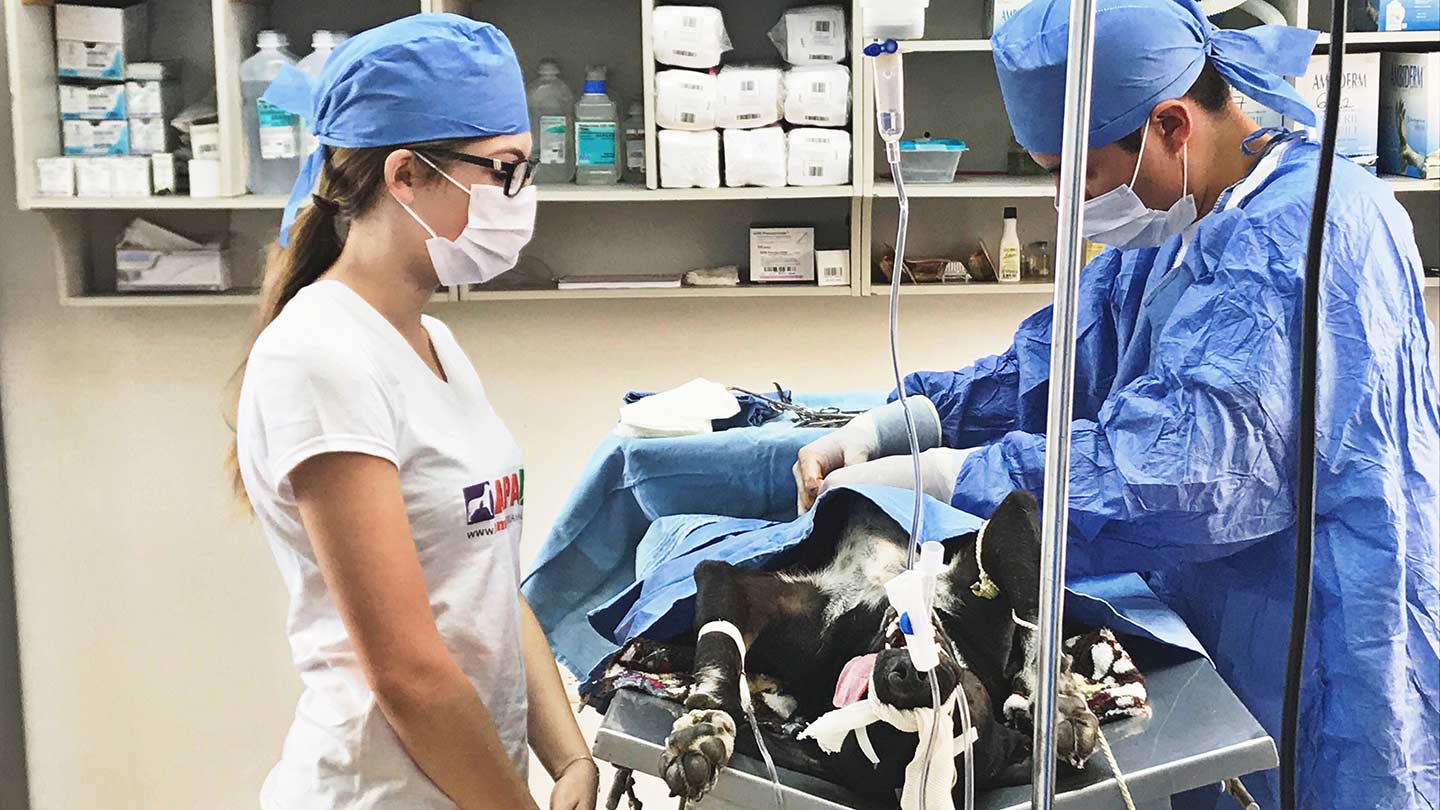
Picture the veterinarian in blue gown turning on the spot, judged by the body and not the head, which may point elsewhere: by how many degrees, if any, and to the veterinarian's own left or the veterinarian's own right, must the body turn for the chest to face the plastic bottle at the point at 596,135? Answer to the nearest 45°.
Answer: approximately 45° to the veterinarian's own right

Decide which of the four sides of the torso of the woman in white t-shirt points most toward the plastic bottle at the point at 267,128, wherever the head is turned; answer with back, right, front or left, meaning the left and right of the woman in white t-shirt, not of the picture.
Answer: left

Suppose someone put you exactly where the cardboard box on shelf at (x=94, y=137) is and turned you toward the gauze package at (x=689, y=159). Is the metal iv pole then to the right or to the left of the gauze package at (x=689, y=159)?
right

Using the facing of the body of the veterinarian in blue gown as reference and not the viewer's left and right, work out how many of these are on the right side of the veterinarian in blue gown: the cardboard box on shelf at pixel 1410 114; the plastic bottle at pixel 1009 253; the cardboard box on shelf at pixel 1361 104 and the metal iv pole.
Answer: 3

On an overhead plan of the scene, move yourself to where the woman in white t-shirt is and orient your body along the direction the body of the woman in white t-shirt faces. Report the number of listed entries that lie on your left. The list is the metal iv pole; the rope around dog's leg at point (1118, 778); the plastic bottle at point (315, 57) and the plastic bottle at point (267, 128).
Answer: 2

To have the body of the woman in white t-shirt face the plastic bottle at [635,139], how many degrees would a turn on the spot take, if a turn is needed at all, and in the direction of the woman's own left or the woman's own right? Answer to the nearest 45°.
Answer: approximately 90° to the woman's own left

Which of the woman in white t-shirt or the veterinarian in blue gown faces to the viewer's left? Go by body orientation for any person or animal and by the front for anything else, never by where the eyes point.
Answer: the veterinarian in blue gown

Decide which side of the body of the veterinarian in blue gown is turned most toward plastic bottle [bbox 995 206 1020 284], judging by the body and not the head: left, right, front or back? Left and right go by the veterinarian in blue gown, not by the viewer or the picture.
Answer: right

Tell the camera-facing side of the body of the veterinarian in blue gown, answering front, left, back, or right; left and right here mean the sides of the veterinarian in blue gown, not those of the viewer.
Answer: left

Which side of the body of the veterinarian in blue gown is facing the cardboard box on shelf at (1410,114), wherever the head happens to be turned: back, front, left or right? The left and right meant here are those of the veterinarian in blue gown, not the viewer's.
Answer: right

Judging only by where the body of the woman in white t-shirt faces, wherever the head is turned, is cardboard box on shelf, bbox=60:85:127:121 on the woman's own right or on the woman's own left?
on the woman's own left

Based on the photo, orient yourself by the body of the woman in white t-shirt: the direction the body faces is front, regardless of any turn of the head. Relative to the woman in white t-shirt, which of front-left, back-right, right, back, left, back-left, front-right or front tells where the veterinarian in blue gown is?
front

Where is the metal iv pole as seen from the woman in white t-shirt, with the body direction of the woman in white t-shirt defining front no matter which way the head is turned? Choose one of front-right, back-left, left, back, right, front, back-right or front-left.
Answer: front-right

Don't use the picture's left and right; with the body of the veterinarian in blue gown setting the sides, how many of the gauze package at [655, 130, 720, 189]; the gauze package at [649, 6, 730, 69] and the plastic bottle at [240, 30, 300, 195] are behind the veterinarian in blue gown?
0

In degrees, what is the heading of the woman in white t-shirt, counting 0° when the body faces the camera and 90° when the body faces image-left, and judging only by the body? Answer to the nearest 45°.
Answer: approximately 270°

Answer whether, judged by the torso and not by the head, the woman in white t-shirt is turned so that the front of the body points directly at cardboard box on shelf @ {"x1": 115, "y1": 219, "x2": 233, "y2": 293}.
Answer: no

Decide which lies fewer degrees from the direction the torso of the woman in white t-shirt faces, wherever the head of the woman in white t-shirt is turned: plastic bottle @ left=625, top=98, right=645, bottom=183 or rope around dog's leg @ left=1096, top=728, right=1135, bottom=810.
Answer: the rope around dog's leg

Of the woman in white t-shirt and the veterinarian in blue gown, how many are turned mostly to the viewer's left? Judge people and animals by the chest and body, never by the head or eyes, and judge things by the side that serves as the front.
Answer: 1

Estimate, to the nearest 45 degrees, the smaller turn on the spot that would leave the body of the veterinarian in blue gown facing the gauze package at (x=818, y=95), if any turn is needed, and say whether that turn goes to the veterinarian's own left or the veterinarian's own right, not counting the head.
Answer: approximately 45° to the veterinarian's own right
